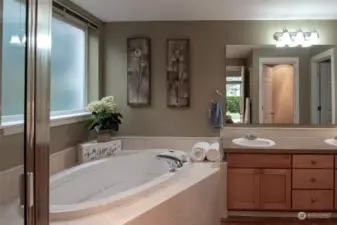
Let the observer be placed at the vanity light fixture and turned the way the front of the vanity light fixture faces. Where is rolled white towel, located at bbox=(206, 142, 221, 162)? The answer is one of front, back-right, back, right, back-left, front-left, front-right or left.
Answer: front-right

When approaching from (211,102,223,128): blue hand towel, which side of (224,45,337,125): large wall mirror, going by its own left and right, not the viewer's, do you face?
right

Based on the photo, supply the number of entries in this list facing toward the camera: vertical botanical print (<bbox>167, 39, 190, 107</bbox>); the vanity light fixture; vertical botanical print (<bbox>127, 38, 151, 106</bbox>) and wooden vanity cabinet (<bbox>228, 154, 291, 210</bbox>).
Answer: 4

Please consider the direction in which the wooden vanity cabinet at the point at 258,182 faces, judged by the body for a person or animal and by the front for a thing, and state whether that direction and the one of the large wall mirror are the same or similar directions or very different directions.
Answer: same or similar directions

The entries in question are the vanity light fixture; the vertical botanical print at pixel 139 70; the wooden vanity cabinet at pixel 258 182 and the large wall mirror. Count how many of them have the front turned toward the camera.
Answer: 4

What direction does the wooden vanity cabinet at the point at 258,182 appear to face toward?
toward the camera

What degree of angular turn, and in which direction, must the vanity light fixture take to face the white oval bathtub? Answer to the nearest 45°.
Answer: approximately 45° to its right

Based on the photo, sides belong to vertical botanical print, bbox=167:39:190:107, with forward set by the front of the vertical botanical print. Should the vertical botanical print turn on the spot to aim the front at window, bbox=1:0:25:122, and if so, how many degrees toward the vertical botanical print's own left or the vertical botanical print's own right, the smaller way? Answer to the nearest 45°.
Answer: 0° — it already faces it

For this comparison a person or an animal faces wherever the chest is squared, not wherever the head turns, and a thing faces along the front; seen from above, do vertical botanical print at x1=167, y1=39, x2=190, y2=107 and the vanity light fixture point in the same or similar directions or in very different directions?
same or similar directions

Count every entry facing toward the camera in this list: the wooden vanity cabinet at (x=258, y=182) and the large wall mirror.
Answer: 2

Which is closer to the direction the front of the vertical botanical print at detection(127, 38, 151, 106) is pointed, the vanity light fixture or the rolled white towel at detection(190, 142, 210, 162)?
the rolled white towel

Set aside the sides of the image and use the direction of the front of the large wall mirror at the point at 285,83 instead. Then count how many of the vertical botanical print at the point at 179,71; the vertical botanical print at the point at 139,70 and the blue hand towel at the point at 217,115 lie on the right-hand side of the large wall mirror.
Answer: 3

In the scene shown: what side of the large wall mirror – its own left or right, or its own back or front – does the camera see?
front

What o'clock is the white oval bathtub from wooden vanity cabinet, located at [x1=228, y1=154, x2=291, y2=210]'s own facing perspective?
The white oval bathtub is roughly at 2 o'clock from the wooden vanity cabinet.

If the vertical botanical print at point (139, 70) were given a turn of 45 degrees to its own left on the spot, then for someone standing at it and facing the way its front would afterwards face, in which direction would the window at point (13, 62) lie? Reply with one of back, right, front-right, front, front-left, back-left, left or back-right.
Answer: front-right
